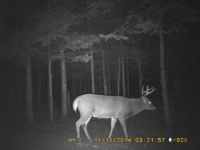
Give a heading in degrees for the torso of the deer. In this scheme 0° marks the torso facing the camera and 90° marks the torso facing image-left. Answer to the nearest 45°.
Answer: approximately 270°
